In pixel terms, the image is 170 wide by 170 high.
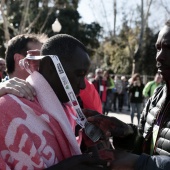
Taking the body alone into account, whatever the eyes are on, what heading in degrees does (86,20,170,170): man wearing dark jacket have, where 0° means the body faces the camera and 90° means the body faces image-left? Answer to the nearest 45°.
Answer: approximately 45°

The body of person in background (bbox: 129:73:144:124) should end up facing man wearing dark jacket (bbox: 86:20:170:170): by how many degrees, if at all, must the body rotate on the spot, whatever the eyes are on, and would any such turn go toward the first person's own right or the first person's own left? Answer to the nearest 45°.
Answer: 0° — they already face them

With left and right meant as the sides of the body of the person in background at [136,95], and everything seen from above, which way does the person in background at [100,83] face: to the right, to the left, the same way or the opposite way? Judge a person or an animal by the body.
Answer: the same way

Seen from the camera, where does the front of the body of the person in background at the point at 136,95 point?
toward the camera

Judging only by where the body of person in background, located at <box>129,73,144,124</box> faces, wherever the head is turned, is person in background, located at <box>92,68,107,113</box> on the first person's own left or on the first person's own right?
on the first person's own right

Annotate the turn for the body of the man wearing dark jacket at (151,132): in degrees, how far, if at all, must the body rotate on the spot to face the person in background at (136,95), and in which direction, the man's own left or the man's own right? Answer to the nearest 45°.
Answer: approximately 135° to the man's own right

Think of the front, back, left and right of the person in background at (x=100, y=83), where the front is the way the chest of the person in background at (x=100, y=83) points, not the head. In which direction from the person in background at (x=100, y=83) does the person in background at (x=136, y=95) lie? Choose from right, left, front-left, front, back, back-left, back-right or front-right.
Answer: front-left

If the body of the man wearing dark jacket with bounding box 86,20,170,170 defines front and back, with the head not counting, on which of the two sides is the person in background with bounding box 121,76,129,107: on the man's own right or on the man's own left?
on the man's own right

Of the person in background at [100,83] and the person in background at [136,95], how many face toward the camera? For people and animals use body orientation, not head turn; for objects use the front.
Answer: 2

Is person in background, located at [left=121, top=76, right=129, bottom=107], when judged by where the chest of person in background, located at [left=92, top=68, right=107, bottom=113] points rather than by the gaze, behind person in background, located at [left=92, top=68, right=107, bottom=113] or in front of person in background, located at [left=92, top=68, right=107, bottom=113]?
behind

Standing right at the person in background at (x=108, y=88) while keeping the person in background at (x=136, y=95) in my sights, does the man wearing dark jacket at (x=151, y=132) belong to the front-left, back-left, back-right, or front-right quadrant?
front-right
